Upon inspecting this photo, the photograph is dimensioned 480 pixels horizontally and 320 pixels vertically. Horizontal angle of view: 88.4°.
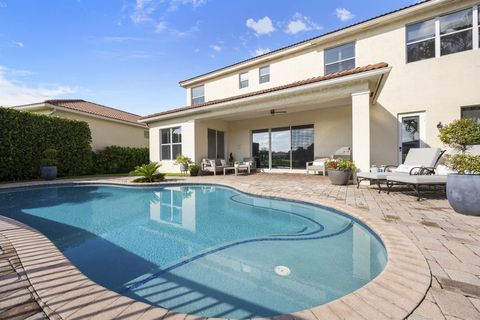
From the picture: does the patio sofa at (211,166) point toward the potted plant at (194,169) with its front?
no

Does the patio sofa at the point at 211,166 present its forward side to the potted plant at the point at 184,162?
no

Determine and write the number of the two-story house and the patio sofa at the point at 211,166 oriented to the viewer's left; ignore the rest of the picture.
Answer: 0

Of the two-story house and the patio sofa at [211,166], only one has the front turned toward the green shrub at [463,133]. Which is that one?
the patio sofa

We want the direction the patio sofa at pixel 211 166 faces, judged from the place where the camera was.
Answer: facing the viewer and to the right of the viewer

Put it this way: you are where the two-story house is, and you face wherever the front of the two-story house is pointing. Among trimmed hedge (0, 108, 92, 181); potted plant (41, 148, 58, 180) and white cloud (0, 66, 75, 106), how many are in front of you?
0

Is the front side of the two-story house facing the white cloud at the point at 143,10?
no

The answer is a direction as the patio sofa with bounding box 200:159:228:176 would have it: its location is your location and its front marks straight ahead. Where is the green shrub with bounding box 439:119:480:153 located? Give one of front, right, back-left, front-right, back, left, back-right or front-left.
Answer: front

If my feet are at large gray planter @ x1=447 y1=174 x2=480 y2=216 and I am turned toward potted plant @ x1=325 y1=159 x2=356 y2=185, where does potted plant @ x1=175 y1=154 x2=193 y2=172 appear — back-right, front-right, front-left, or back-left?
front-left

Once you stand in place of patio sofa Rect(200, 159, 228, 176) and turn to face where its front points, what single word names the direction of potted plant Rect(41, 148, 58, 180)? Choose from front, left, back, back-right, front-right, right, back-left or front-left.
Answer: back-right

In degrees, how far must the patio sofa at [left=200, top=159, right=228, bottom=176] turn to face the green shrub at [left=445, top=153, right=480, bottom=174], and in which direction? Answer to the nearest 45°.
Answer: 0° — it already faces it
